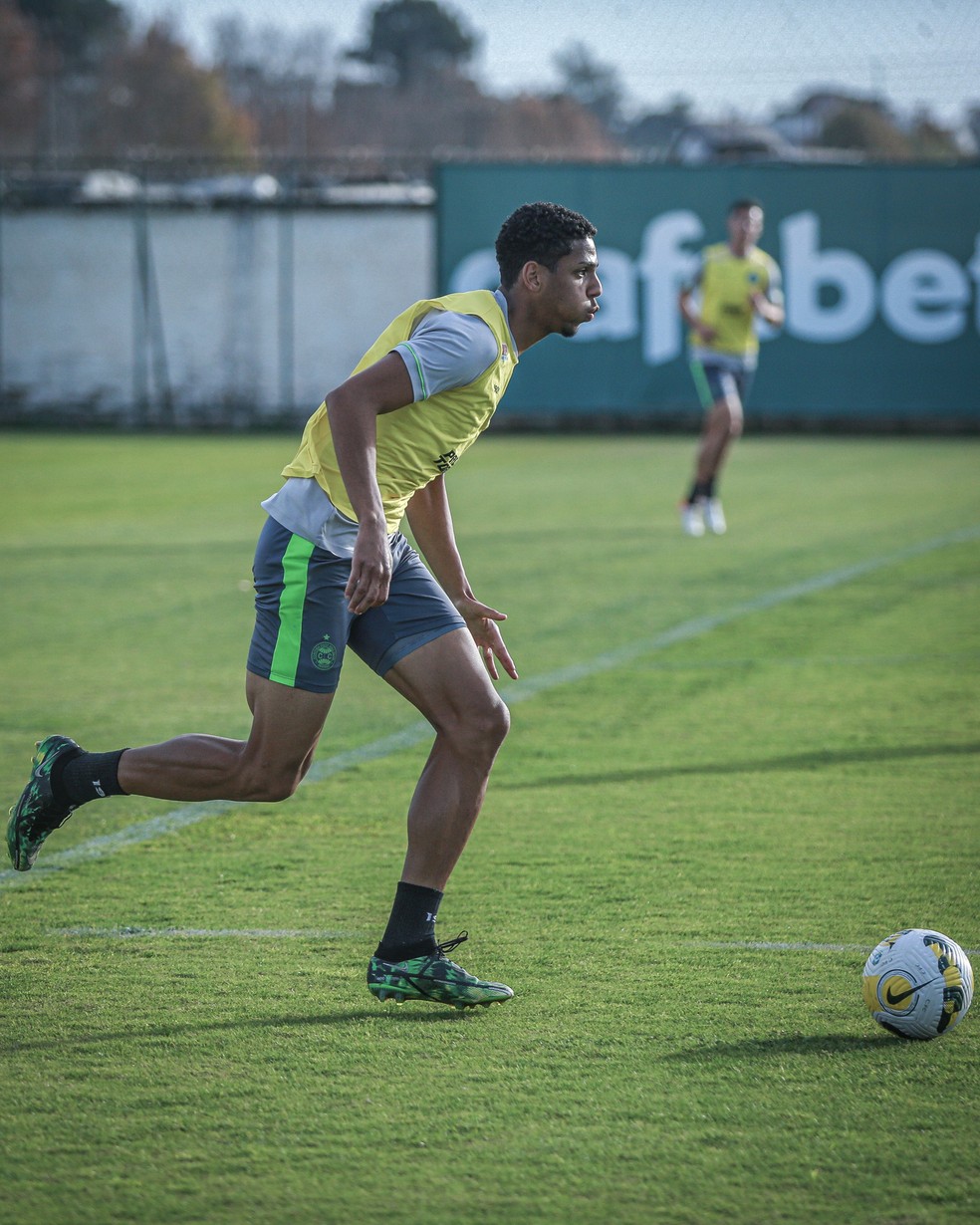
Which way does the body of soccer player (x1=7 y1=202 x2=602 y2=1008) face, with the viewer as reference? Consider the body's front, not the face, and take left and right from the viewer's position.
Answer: facing to the right of the viewer

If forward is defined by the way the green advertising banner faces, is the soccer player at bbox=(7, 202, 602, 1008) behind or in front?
in front

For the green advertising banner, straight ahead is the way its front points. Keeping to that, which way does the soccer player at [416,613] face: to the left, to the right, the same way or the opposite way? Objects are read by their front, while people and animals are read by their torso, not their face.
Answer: to the left

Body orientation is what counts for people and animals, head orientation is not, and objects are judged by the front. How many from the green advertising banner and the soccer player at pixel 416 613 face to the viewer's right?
1

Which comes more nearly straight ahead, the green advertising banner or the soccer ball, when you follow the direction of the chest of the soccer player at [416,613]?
the soccer ball

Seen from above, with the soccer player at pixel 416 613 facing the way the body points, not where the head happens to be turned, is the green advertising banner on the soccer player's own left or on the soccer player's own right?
on the soccer player's own left

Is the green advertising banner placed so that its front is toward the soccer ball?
yes

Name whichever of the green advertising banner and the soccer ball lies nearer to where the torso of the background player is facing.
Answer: the soccer ball

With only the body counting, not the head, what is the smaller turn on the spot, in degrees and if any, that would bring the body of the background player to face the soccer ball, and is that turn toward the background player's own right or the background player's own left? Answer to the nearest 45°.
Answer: approximately 45° to the background player's own right

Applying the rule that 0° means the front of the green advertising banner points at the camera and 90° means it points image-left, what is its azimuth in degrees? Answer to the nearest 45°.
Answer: approximately 0°

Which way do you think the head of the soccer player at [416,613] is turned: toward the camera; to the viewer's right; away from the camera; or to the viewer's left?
to the viewer's right

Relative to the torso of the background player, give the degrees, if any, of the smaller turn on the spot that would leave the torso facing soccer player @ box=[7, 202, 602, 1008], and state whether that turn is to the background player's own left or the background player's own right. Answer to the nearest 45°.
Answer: approximately 45° to the background player's own right

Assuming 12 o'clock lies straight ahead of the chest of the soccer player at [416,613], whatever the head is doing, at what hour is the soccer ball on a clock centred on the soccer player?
The soccer ball is roughly at 1 o'clock from the soccer player.
